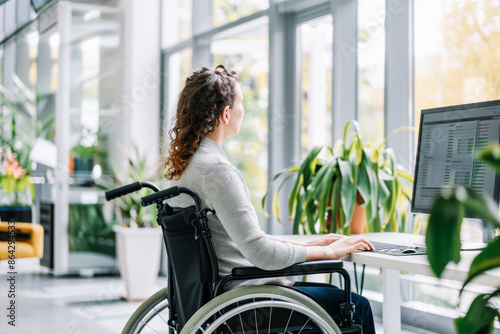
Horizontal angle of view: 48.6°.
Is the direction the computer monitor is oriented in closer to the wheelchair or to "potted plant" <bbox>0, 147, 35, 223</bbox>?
the wheelchair

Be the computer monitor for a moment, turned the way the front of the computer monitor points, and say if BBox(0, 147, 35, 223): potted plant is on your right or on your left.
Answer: on your right

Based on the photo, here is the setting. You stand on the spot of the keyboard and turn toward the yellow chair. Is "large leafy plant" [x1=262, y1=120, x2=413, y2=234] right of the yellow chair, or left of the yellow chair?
right

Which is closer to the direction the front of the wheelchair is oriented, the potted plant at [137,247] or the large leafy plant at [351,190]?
the large leafy plant

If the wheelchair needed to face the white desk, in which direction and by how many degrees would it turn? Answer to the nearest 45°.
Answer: approximately 45° to its right

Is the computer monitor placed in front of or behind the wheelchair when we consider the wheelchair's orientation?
in front

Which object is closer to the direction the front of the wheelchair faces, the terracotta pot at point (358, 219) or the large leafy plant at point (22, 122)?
the terracotta pot

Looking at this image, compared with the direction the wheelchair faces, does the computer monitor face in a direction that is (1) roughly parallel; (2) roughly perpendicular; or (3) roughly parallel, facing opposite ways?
roughly parallel, facing opposite ways

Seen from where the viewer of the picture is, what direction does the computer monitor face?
facing the viewer and to the left of the viewer

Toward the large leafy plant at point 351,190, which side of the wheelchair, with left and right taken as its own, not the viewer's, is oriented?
front

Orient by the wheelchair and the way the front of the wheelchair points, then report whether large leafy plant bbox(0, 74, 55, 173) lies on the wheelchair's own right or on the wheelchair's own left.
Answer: on the wheelchair's own left

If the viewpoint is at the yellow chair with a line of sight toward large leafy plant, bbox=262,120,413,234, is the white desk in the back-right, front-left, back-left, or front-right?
front-right

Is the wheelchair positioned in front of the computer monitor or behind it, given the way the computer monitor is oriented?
in front

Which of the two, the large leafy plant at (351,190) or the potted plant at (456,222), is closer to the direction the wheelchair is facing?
the large leafy plant

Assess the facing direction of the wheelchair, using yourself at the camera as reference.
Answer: facing away from the viewer and to the right of the viewer
